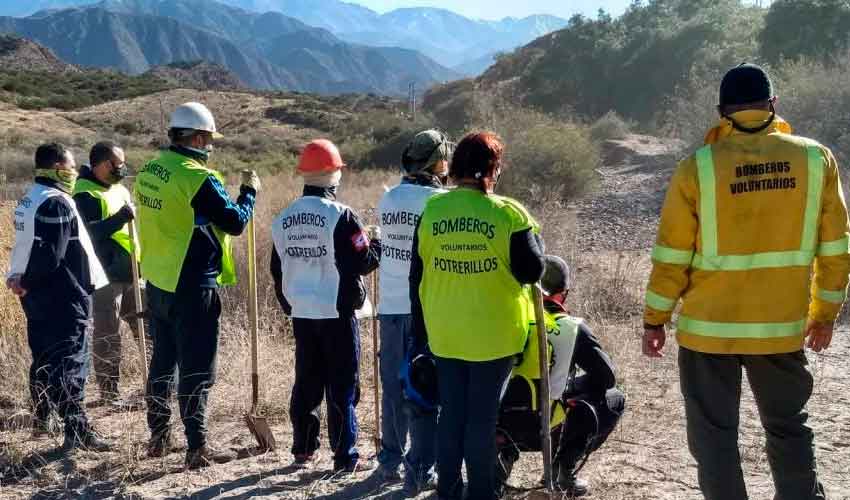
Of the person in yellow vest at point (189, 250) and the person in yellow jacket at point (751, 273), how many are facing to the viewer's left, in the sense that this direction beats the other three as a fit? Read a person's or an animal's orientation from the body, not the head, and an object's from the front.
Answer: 0

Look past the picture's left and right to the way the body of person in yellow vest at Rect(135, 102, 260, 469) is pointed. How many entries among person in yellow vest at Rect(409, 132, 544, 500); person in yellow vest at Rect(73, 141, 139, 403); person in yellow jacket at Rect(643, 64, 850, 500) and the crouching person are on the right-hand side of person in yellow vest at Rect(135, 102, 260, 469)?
3

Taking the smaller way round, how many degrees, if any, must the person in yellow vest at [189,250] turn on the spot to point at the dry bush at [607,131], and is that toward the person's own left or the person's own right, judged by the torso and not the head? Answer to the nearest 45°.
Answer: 0° — they already face it

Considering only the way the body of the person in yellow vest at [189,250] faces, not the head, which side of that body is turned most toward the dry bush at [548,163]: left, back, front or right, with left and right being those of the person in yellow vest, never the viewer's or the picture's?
front

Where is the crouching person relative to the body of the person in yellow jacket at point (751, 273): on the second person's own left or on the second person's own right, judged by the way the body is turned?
on the second person's own left

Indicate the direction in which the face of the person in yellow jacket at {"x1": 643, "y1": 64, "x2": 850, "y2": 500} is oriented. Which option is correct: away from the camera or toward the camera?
away from the camera

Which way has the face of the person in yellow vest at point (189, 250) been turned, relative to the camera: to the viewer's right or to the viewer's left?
to the viewer's right

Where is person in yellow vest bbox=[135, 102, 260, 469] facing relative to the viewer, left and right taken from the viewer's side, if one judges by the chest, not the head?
facing away from the viewer and to the right of the viewer

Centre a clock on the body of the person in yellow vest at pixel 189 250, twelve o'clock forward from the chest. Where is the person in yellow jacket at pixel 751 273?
the person in yellow jacket at pixel 751 273 is roughly at 3 o'clock from the person in yellow vest at pixel 189 250.

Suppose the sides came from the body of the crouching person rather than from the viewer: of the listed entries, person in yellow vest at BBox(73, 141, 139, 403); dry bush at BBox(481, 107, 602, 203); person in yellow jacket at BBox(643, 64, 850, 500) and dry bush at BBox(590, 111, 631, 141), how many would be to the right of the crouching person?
1

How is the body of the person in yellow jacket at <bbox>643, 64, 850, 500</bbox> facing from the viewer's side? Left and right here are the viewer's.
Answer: facing away from the viewer

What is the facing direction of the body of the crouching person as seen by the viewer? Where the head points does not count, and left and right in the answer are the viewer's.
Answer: facing away from the viewer and to the right of the viewer
